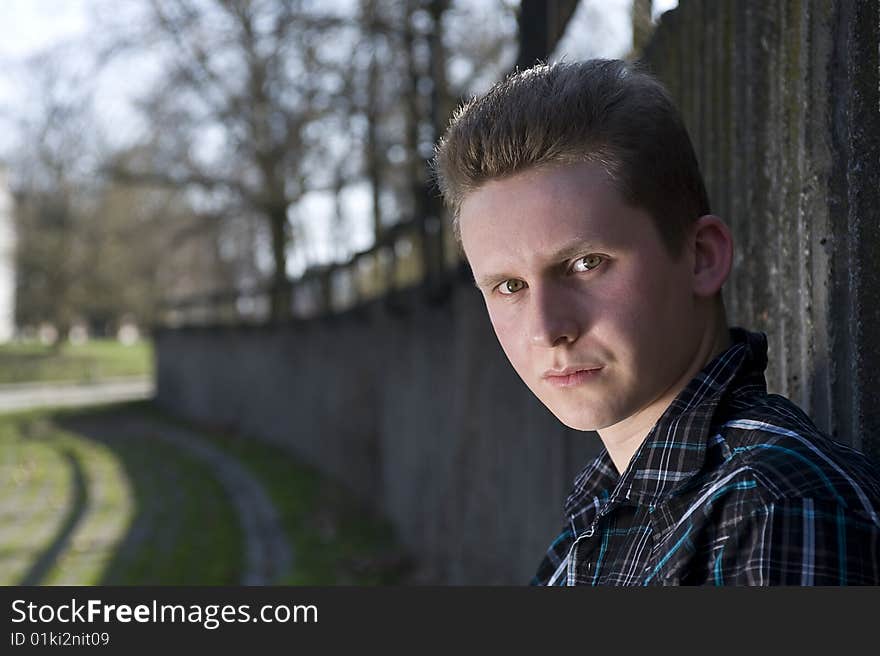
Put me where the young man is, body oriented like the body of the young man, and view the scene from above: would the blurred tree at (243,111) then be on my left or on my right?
on my right

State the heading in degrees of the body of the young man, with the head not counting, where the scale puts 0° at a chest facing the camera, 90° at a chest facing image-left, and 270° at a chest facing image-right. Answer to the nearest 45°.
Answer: approximately 45°

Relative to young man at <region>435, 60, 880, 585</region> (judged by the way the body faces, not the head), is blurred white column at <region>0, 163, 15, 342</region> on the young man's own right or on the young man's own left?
on the young man's own right

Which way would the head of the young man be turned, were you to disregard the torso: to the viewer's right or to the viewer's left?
to the viewer's left
